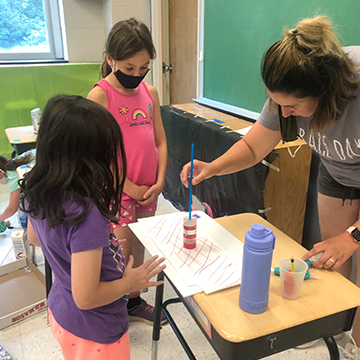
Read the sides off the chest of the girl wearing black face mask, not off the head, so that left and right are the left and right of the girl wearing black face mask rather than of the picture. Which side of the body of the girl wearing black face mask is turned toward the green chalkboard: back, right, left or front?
left

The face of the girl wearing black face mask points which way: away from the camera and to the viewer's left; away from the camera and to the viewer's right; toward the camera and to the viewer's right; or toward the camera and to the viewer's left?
toward the camera and to the viewer's right

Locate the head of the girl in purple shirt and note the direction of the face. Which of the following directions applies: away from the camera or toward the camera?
away from the camera

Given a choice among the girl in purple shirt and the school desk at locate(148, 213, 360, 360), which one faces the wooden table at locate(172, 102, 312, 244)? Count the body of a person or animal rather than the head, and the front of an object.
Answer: the girl in purple shirt

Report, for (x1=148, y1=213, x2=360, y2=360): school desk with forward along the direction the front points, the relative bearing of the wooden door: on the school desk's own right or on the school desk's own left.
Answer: on the school desk's own right

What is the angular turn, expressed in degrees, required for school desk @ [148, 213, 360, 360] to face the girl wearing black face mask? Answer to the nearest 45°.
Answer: approximately 90° to its right

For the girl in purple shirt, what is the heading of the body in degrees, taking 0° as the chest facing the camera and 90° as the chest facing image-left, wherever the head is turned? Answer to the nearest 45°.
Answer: approximately 225°

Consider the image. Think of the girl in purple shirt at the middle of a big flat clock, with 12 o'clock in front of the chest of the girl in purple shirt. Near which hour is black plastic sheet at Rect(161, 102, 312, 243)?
The black plastic sheet is roughly at 12 o'clock from the girl in purple shirt.
